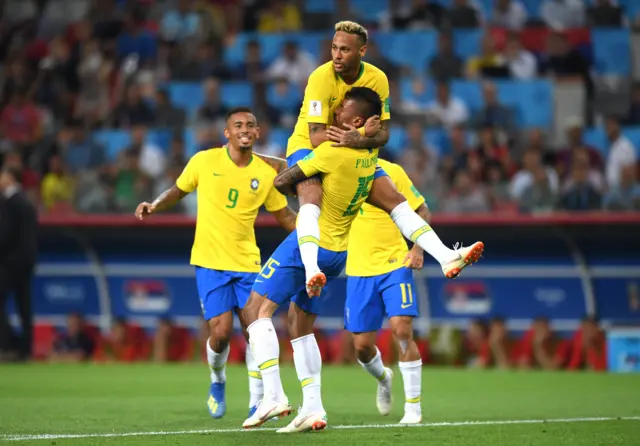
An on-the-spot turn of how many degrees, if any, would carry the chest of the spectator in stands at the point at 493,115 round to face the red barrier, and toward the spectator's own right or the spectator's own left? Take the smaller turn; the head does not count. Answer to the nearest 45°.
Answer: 0° — they already face it

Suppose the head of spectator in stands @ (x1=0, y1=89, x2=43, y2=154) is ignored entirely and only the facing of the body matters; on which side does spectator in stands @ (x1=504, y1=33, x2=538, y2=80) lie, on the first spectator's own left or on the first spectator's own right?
on the first spectator's own left

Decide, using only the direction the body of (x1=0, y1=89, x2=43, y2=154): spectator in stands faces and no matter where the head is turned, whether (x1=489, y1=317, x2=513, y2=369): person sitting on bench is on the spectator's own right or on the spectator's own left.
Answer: on the spectator's own left

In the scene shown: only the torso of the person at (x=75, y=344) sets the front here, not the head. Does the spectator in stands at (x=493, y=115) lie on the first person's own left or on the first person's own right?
on the first person's own left

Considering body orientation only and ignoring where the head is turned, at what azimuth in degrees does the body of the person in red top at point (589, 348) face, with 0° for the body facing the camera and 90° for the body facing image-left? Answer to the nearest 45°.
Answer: approximately 0°

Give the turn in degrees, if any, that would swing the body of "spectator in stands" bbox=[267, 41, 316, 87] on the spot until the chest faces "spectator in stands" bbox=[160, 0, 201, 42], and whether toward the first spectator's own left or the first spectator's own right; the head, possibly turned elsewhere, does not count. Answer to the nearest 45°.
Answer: approximately 135° to the first spectator's own right
